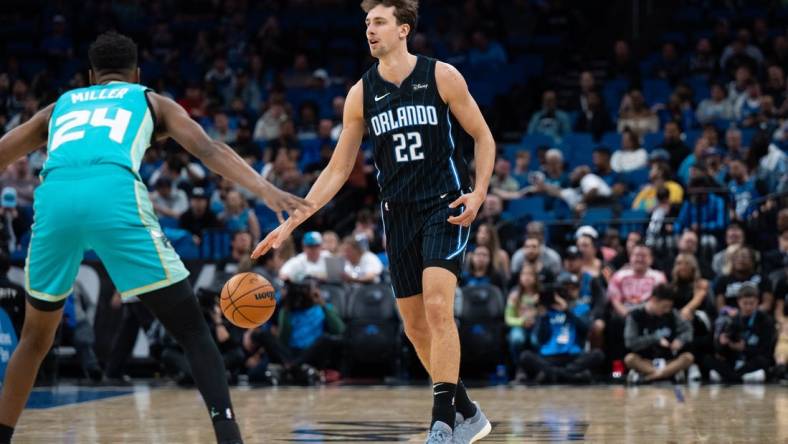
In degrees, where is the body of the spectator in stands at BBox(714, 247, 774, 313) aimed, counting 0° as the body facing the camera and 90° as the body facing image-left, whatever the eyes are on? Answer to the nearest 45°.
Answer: approximately 0°

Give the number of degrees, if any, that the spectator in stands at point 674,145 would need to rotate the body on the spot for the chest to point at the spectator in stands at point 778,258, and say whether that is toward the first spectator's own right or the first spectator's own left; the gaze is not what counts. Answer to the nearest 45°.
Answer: approximately 45° to the first spectator's own left

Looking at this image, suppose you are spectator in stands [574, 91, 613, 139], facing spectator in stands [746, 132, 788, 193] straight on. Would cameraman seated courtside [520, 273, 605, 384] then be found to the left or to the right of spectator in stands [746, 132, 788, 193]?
right

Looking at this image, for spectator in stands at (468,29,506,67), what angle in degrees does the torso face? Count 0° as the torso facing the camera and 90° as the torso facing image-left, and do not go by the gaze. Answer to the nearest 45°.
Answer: approximately 0°

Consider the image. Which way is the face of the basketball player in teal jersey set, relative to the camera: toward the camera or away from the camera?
away from the camera

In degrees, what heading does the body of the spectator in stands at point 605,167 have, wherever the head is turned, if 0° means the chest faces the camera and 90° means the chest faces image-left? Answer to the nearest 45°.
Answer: approximately 45°

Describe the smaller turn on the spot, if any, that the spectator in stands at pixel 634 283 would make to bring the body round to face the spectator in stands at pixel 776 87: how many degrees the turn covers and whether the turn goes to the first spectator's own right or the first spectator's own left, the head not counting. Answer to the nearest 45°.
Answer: approximately 135° to the first spectator's own left

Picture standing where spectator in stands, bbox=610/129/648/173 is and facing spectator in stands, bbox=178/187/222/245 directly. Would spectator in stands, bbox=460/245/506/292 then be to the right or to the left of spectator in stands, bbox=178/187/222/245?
left
